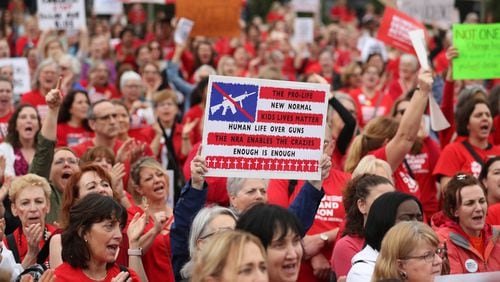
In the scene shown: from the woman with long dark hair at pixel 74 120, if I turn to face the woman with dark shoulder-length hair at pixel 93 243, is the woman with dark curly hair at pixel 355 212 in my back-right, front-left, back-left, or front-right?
front-left

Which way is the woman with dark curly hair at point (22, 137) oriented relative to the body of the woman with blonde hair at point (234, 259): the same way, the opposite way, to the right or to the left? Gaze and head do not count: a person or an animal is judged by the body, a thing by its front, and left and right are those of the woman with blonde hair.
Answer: the same way

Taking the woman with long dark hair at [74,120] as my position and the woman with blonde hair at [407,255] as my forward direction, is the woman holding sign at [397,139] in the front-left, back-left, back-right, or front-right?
front-left

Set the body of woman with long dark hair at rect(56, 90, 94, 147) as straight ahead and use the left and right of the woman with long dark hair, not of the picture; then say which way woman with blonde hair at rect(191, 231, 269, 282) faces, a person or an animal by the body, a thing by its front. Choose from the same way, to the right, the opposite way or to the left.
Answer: the same way

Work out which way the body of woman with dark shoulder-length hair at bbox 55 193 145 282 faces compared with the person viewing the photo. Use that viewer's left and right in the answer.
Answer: facing the viewer and to the right of the viewer

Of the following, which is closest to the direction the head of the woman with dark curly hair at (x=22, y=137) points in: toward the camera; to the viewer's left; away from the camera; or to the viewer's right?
toward the camera

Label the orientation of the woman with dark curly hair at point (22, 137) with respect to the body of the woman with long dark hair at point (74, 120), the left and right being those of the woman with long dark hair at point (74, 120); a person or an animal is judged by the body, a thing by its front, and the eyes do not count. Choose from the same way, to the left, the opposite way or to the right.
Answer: the same way

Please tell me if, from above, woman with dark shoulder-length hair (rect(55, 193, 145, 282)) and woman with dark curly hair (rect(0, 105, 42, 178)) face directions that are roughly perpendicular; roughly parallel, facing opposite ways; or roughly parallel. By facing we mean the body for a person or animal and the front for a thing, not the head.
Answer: roughly parallel
